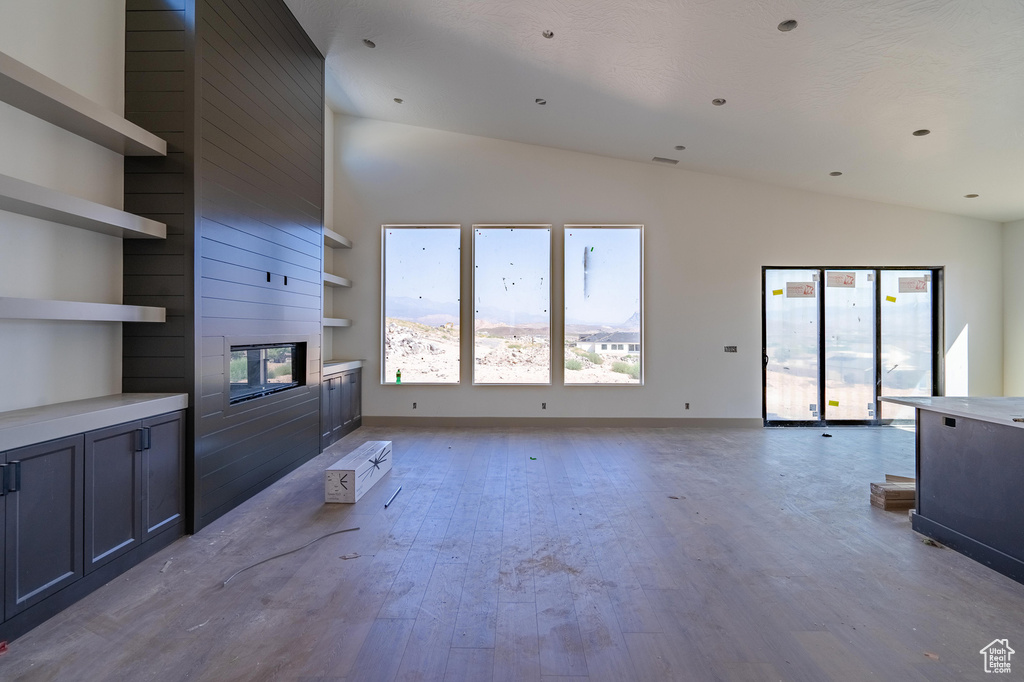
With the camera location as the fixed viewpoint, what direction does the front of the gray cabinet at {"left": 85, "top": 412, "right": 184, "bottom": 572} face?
facing the viewer and to the right of the viewer

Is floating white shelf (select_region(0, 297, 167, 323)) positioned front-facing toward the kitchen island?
yes

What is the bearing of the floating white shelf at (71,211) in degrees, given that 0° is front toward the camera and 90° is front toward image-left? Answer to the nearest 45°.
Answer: approximately 315°

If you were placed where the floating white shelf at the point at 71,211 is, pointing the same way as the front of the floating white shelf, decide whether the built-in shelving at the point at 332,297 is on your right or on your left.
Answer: on your left

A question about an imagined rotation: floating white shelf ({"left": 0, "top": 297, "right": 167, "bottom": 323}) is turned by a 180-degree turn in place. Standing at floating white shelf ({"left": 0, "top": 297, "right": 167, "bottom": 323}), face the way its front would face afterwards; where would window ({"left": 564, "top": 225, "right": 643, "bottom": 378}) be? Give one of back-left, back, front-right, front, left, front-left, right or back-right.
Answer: back-right

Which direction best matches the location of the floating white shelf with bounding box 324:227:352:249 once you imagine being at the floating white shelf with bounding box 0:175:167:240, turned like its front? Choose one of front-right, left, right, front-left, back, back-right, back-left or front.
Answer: left

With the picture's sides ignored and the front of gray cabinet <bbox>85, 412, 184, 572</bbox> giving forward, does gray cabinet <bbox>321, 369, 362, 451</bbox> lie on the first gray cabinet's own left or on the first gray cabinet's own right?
on the first gray cabinet's own left

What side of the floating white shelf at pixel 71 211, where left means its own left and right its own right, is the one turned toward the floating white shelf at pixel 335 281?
left

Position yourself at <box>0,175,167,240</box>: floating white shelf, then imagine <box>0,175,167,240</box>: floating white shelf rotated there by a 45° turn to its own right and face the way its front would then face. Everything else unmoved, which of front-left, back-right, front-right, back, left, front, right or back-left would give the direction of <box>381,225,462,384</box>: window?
back-left

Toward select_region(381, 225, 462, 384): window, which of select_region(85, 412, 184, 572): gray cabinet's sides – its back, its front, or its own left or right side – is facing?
left

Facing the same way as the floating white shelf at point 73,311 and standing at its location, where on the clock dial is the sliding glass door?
The sliding glass door is roughly at 11 o'clock from the floating white shelf.
